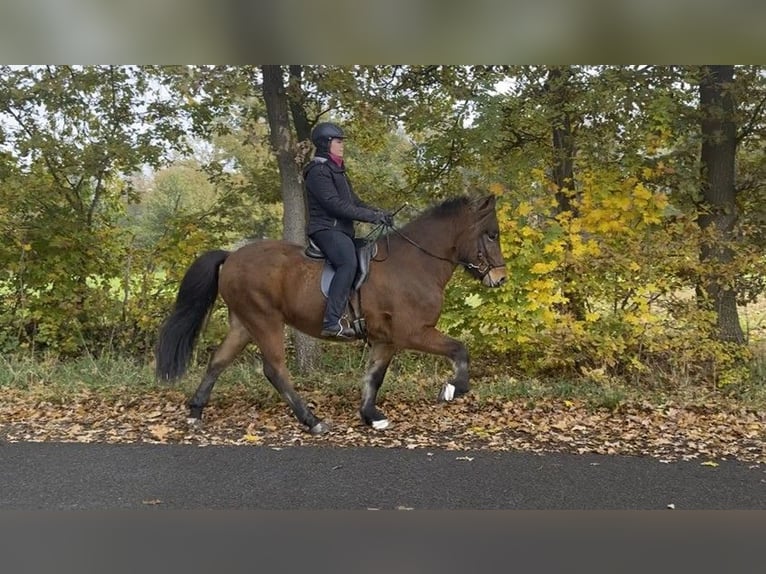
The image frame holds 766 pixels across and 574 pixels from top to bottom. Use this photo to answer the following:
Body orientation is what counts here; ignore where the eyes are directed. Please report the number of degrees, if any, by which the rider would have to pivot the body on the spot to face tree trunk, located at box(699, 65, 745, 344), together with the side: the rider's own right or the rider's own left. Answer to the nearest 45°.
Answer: approximately 45° to the rider's own left

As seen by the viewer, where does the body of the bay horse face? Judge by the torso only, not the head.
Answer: to the viewer's right

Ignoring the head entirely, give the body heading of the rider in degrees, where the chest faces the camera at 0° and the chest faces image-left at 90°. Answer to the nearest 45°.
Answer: approximately 270°

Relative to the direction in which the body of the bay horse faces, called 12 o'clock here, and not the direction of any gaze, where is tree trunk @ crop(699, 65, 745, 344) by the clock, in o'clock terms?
The tree trunk is roughly at 11 o'clock from the bay horse.

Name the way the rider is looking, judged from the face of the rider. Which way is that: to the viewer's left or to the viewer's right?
to the viewer's right

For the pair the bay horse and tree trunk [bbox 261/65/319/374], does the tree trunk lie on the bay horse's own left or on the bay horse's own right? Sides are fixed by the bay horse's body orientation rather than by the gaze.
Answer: on the bay horse's own left

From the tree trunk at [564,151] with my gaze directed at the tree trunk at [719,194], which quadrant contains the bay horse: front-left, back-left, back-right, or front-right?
back-right
